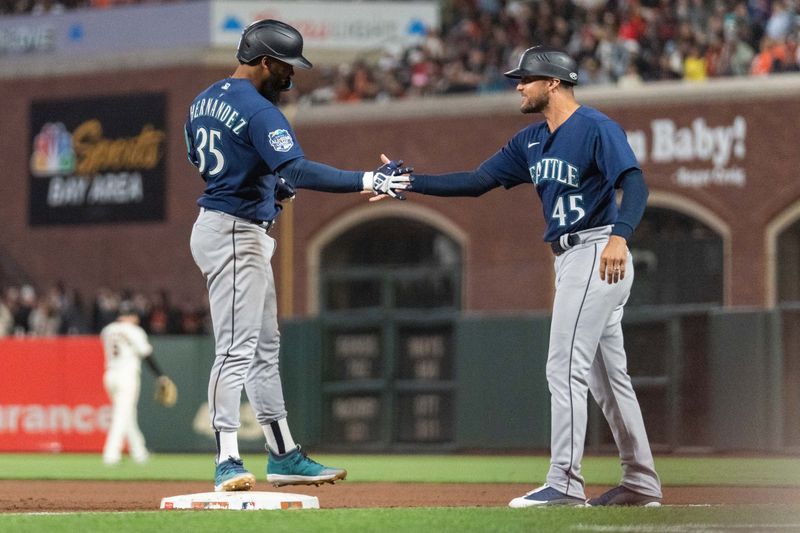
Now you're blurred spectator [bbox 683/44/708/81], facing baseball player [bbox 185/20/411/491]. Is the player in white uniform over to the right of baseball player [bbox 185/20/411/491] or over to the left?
right

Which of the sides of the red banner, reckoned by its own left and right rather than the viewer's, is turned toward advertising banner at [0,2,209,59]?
back

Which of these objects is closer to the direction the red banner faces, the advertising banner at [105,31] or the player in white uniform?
the player in white uniform

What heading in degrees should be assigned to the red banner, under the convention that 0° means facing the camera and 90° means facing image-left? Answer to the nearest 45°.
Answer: approximately 0°

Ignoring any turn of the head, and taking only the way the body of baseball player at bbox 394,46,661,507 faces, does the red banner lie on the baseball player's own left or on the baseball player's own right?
on the baseball player's own right

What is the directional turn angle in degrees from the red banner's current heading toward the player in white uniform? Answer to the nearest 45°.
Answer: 0° — it already faces them

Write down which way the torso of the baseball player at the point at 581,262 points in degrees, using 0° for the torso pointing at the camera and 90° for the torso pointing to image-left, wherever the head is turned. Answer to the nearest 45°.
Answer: approximately 45°

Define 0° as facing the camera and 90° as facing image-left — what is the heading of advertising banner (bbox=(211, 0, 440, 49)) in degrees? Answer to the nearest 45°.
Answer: approximately 0°

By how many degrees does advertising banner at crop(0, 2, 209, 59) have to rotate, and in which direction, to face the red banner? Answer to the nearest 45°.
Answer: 0° — it already faces it

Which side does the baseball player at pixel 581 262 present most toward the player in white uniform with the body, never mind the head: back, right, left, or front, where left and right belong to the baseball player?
right

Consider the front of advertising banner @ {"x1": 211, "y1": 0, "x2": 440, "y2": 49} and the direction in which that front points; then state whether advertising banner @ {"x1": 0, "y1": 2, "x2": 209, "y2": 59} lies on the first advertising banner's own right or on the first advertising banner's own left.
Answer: on the first advertising banner's own right

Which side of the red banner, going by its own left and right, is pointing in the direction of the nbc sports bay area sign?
back

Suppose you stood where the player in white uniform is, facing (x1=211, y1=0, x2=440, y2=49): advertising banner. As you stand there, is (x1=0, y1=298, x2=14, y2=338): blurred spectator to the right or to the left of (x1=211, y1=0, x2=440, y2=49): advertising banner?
left

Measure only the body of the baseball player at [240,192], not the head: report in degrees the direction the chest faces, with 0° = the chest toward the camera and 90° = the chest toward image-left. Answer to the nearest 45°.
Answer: approximately 225°
